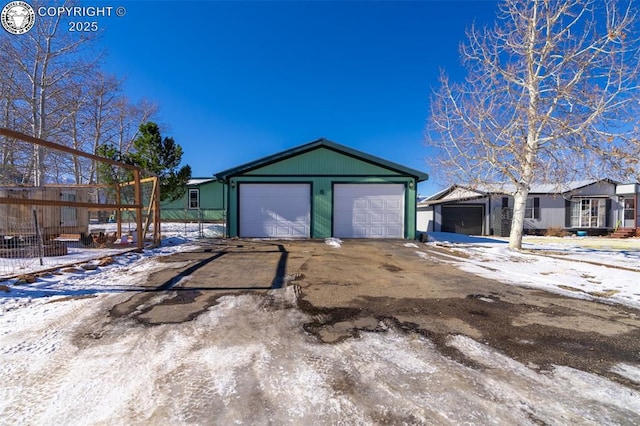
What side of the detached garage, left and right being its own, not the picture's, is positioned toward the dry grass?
left

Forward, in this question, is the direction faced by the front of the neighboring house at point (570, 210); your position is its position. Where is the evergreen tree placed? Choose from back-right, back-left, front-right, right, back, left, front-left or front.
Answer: front-right

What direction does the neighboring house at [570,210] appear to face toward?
toward the camera

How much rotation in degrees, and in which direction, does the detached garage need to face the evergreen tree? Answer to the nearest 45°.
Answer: approximately 90° to its right

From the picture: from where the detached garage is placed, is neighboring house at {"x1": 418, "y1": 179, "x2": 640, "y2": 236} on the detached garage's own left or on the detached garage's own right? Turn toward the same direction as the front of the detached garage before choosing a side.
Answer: on the detached garage's own left

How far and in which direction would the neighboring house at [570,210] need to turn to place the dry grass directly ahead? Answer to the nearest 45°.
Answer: approximately 45° to its right

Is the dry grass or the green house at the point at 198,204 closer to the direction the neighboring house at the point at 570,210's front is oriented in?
the dry grass

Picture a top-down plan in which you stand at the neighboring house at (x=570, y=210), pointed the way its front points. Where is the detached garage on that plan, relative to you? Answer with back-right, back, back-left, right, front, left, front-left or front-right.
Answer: front-right

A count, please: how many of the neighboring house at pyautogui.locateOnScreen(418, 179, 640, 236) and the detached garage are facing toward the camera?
2

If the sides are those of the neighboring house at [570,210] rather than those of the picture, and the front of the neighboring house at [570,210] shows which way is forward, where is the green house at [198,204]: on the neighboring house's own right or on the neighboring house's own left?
on the neighboring house's own right
